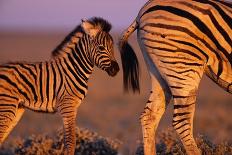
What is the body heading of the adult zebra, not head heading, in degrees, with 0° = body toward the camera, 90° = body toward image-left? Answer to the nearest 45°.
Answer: approximately 270°

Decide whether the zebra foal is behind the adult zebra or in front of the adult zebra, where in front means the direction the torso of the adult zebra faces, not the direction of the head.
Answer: behind

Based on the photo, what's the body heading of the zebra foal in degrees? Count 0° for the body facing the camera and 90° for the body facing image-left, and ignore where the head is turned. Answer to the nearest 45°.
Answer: approximately 270°

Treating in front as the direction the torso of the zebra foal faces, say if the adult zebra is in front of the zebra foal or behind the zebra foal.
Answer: in front
